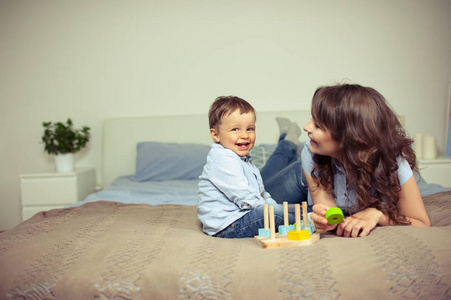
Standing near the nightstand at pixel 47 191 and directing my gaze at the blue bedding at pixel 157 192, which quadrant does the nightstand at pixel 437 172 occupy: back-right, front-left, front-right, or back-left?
front-left

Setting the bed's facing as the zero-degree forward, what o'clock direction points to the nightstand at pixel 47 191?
The nightstand is roughly at 5 o'clock from the bed.

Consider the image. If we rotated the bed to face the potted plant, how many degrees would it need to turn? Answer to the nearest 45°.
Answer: approximately 135° to its right

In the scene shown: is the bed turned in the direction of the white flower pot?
no

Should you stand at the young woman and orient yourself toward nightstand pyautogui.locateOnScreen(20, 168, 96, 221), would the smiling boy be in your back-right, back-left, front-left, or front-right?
front-left

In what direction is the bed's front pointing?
toward the camera

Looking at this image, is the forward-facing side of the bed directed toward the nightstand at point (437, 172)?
no
